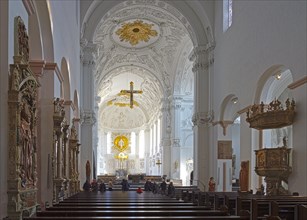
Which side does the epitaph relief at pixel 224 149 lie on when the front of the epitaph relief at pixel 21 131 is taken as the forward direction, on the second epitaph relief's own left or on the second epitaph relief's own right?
on the second epitaph relief's own left

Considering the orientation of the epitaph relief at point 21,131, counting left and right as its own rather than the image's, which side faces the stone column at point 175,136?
left

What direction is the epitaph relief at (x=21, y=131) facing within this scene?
to the viewer's right

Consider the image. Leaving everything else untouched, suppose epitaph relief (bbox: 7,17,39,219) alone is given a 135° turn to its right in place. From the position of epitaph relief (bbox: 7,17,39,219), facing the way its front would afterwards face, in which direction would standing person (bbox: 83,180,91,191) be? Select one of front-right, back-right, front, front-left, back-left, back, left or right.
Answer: back-right

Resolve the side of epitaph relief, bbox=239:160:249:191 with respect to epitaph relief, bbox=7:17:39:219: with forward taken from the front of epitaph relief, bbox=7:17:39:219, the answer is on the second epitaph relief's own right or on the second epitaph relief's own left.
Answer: on the second epitaph relief's own left
